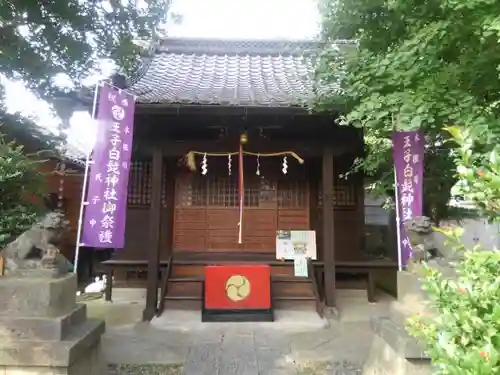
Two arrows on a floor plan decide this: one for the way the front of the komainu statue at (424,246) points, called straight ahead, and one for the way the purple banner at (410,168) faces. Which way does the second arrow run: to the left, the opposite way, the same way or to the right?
to the left

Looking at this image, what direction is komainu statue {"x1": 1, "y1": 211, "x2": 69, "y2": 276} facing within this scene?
to the viewer's right

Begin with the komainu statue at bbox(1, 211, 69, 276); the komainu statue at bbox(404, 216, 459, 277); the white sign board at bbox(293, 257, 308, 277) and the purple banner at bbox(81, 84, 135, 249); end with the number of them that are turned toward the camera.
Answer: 2

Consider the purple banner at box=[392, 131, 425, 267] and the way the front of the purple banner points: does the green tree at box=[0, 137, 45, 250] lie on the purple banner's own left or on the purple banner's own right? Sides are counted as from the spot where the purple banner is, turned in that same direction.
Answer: on the purple banner's own right
